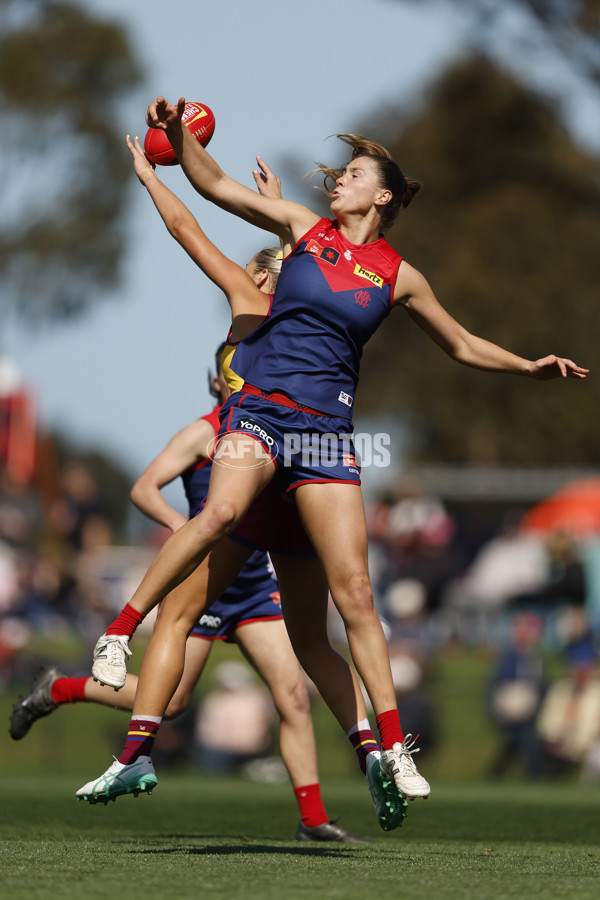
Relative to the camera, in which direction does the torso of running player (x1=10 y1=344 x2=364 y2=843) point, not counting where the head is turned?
to the viewer's right

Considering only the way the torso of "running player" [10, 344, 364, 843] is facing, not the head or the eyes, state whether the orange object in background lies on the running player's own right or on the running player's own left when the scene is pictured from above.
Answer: on the running player's own left

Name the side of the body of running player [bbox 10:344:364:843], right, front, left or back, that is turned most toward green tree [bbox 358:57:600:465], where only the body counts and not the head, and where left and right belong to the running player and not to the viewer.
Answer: left
